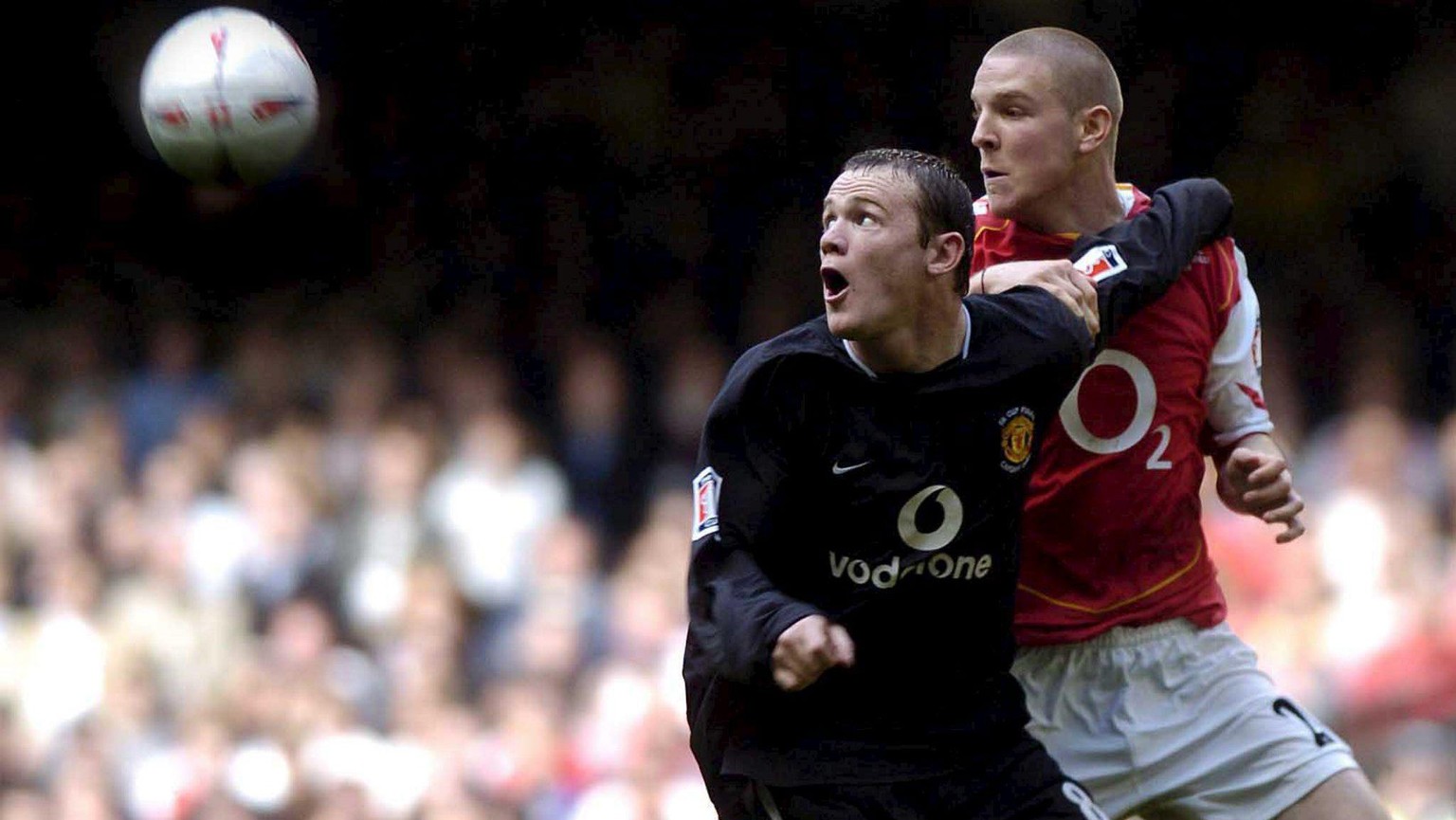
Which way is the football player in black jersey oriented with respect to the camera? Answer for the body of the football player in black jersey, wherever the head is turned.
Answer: toward the camera

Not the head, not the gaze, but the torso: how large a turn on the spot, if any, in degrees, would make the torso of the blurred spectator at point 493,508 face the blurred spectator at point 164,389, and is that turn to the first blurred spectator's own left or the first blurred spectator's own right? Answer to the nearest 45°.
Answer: approximately 90° to the first blurred spectator's own right

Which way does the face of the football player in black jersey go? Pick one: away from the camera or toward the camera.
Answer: toward the camera

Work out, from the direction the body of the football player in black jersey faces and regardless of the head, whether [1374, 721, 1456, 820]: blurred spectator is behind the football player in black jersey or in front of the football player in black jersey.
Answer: behind

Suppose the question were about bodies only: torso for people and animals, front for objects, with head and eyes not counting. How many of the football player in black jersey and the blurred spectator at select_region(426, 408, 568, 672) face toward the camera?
2

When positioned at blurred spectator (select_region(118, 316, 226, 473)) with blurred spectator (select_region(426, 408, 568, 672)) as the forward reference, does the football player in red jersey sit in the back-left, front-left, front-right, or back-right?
front-right

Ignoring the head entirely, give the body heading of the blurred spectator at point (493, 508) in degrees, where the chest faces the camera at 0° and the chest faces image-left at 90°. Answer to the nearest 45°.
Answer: approximately 0°

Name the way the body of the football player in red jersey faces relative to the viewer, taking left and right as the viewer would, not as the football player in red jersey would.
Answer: facing the viewer and to the left of the viewer

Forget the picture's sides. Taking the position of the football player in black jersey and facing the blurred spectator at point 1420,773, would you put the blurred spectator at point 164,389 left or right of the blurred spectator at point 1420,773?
left

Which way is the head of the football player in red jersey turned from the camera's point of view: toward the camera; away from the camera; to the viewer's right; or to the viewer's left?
to the viewer's left

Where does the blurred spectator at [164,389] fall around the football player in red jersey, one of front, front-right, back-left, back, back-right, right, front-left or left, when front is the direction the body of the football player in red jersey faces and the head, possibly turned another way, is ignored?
right

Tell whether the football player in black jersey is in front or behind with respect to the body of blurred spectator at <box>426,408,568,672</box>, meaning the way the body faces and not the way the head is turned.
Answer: in front
